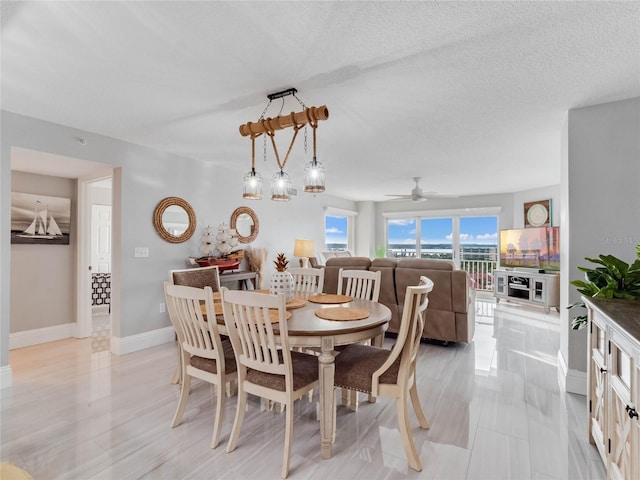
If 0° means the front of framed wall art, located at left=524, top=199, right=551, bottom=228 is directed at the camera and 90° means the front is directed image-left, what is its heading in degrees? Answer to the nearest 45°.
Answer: approximately 45°

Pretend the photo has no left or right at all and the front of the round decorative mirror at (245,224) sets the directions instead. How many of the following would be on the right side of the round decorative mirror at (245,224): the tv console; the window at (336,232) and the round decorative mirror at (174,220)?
1

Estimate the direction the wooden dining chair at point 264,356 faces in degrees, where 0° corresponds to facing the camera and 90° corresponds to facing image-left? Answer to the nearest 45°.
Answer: approximately 225°

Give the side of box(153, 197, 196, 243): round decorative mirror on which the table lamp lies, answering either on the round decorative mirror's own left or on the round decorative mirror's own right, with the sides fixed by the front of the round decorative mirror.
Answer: on the round decorative mirror's own left

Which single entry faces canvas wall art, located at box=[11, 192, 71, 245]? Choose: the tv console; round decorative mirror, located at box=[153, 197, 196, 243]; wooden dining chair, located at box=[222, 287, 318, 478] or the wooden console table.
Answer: the tv console

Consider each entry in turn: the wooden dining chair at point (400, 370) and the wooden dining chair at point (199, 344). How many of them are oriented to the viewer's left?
1

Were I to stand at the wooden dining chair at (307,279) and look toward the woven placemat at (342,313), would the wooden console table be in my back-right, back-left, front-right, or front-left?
back-right

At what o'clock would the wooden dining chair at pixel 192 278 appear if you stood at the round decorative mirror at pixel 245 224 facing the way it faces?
The wooden dining chair is roughly at 2 o'clock from the round decorative mirror.

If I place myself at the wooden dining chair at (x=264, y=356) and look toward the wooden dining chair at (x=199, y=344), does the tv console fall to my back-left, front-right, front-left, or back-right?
back-right
